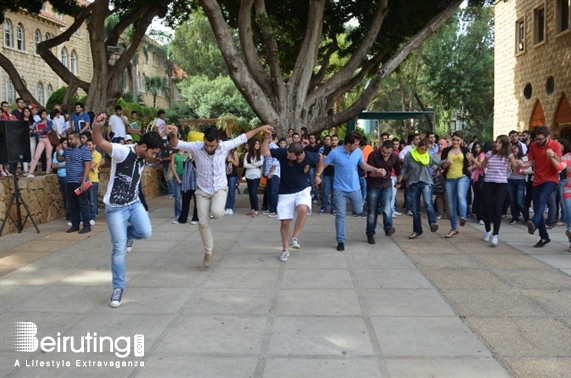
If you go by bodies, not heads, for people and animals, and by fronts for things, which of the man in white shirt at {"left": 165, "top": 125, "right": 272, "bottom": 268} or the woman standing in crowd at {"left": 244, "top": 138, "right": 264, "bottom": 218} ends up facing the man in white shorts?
the woman standing in crowd

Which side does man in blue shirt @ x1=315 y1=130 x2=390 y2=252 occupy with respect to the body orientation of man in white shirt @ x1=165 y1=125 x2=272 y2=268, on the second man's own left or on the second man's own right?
on the second man's own left

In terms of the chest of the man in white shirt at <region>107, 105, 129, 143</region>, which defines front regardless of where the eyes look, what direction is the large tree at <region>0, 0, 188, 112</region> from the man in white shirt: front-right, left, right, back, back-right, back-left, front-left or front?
back

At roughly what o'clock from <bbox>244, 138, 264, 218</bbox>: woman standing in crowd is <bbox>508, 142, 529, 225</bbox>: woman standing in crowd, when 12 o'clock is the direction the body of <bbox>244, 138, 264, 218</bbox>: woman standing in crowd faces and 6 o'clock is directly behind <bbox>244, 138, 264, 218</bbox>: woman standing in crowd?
<bbox>508, 142, 529, 225</bbox>: woman standing in crowd is roughly at 10 o'clock from <bbox>244, 138, 264, 218</bbox>: woman standing in crowd.

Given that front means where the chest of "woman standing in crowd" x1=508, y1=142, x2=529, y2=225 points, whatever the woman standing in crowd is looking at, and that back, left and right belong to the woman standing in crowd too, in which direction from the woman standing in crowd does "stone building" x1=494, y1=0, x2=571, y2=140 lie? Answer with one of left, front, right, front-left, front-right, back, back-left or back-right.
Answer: back-right

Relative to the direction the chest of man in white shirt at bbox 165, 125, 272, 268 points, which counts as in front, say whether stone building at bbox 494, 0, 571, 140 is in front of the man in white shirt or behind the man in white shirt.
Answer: behind

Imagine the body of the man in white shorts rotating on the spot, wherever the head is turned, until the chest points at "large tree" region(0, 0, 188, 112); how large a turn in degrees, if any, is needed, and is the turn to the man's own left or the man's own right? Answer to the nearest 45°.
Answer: approximately 135° to the man's own right

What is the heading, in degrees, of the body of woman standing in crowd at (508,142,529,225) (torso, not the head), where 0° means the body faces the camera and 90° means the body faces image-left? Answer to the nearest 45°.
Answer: approximately 45°

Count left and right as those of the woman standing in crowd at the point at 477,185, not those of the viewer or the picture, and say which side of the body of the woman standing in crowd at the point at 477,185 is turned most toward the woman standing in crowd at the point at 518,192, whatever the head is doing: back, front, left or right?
left
